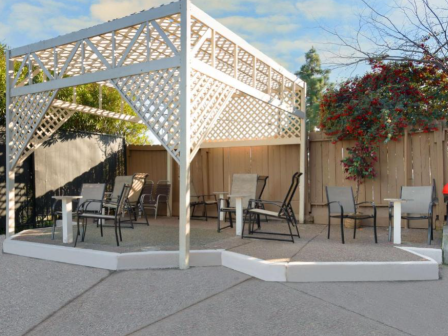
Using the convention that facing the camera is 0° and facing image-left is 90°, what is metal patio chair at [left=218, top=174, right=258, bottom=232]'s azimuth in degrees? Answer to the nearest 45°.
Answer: approximately 45°

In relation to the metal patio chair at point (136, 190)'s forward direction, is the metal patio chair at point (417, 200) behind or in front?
behind

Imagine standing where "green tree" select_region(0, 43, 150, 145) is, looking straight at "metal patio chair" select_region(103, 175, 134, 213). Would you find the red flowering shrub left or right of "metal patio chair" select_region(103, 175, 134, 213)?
left

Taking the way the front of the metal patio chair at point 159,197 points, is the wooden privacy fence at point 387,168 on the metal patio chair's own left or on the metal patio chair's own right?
on the metal patio chair's own left

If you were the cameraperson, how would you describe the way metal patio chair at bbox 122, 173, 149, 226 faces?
facing to the left of the viewer

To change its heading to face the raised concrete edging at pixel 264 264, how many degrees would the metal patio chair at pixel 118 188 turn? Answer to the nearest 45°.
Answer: approximately 45° to its left

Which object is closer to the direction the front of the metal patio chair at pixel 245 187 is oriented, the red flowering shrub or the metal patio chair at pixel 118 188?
the metal patio chair

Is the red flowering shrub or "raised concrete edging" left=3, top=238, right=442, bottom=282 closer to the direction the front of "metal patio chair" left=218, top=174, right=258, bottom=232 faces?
the raised concrete edging
